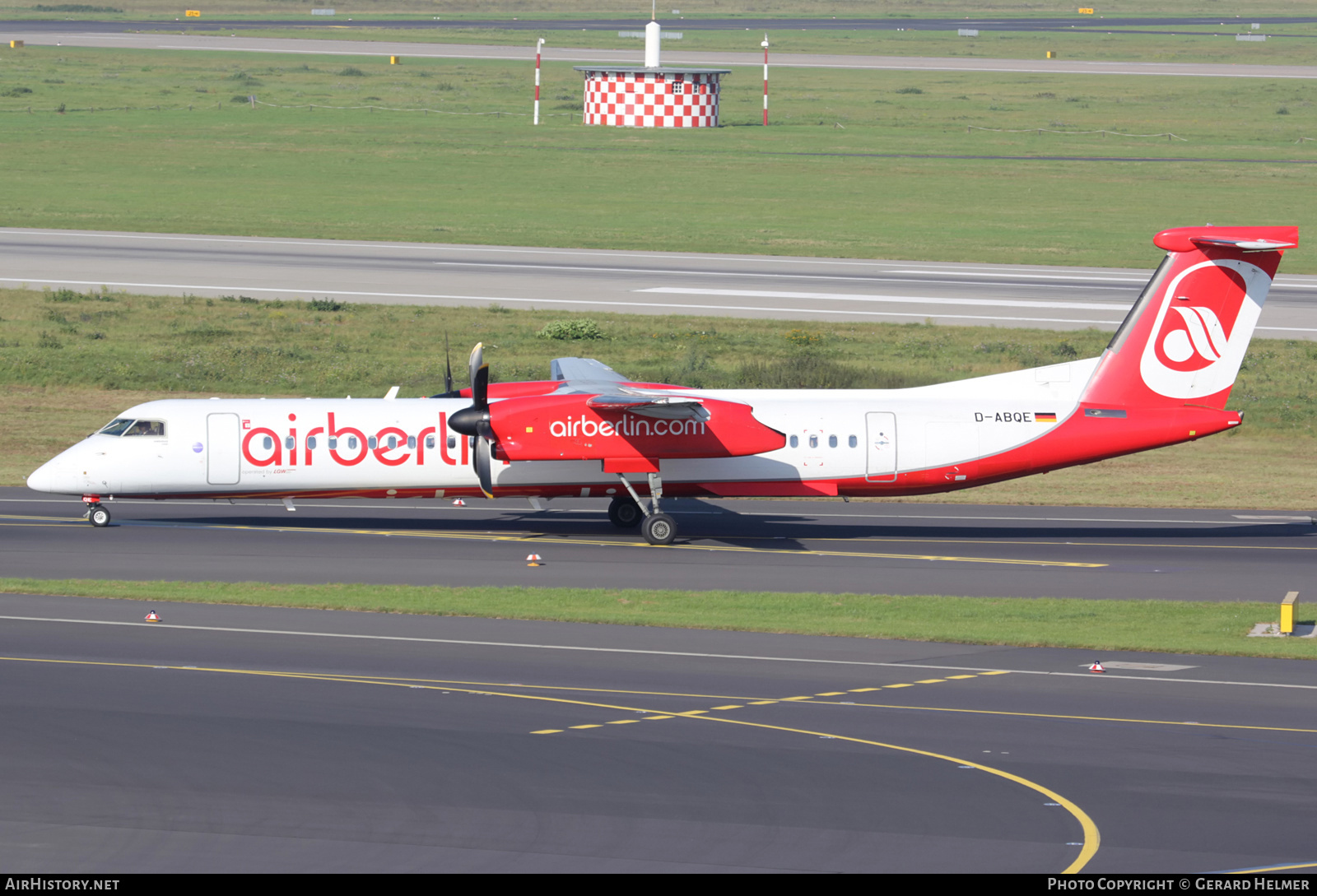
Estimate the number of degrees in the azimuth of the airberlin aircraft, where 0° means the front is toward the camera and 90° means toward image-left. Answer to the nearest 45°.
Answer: approximately 90°

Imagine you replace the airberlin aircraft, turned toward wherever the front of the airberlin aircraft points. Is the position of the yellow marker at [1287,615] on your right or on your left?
on your left
